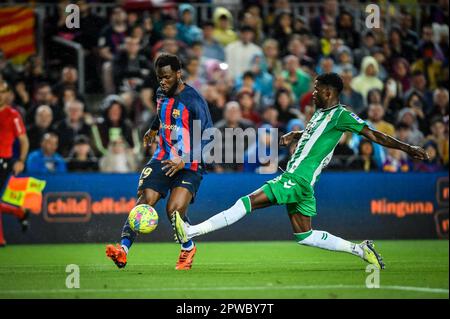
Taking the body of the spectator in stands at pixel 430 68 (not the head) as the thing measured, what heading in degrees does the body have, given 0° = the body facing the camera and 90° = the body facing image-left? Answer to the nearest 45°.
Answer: approximately 0°

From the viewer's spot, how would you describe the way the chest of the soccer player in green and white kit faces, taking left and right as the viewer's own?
facing to the left of the viewer

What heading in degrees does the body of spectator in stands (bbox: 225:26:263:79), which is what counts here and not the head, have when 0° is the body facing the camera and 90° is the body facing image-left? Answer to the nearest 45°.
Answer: approximately 0°

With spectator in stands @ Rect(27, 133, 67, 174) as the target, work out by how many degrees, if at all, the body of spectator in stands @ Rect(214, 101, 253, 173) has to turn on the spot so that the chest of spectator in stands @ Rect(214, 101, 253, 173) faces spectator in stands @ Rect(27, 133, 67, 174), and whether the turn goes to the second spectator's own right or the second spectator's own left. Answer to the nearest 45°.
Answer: approximately 90° to the second spectator's own right

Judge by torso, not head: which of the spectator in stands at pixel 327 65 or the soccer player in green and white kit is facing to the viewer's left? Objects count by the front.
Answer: the soccer player in green and white kit

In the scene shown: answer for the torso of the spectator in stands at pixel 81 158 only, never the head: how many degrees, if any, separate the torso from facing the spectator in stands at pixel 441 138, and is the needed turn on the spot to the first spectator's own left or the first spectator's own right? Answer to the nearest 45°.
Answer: approximately 90° to the first spectator's own left
